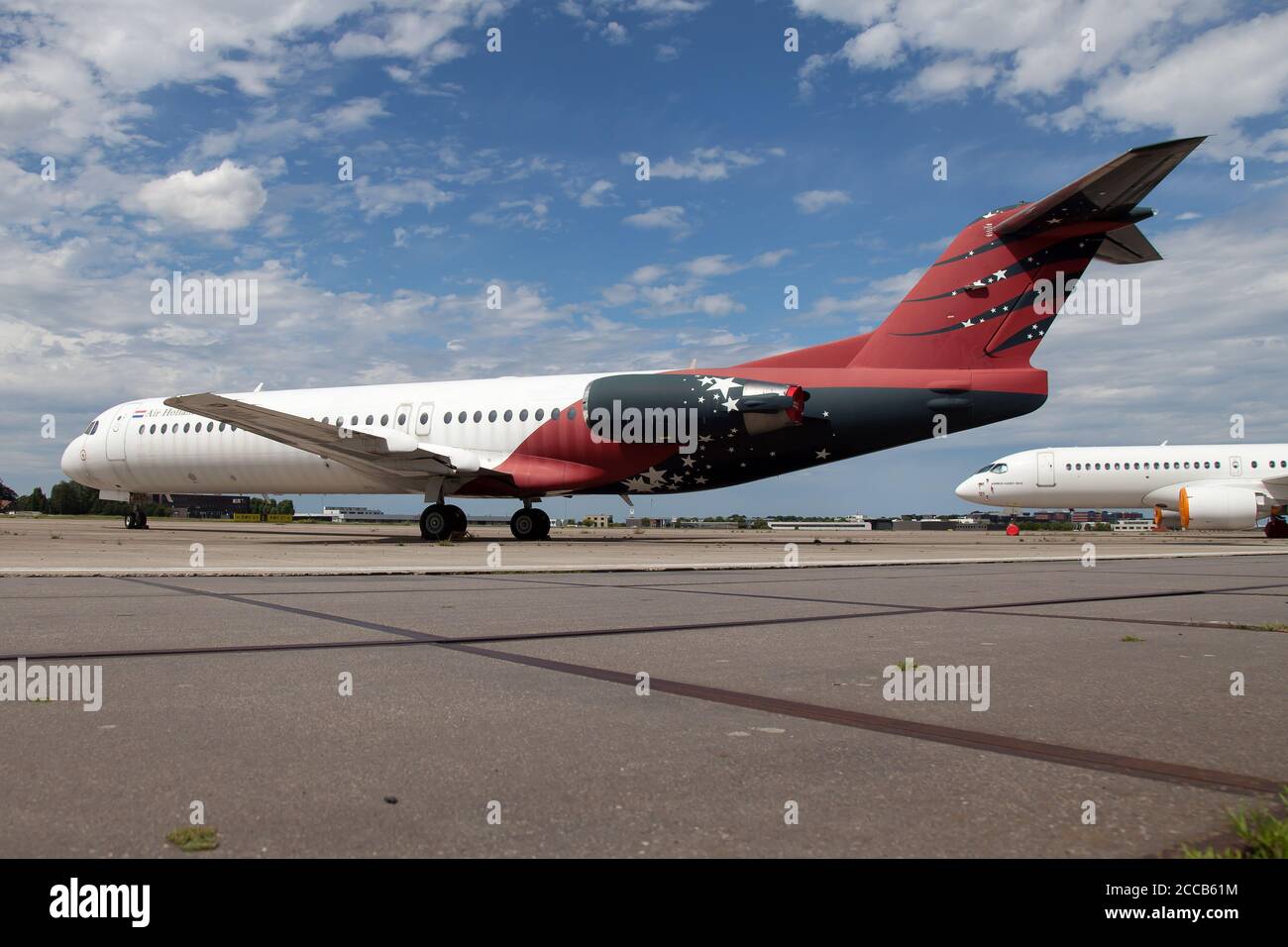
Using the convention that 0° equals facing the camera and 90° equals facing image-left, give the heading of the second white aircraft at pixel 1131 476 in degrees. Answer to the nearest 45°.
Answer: approximately 90°

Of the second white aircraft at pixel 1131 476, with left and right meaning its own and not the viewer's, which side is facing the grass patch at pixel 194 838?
left
